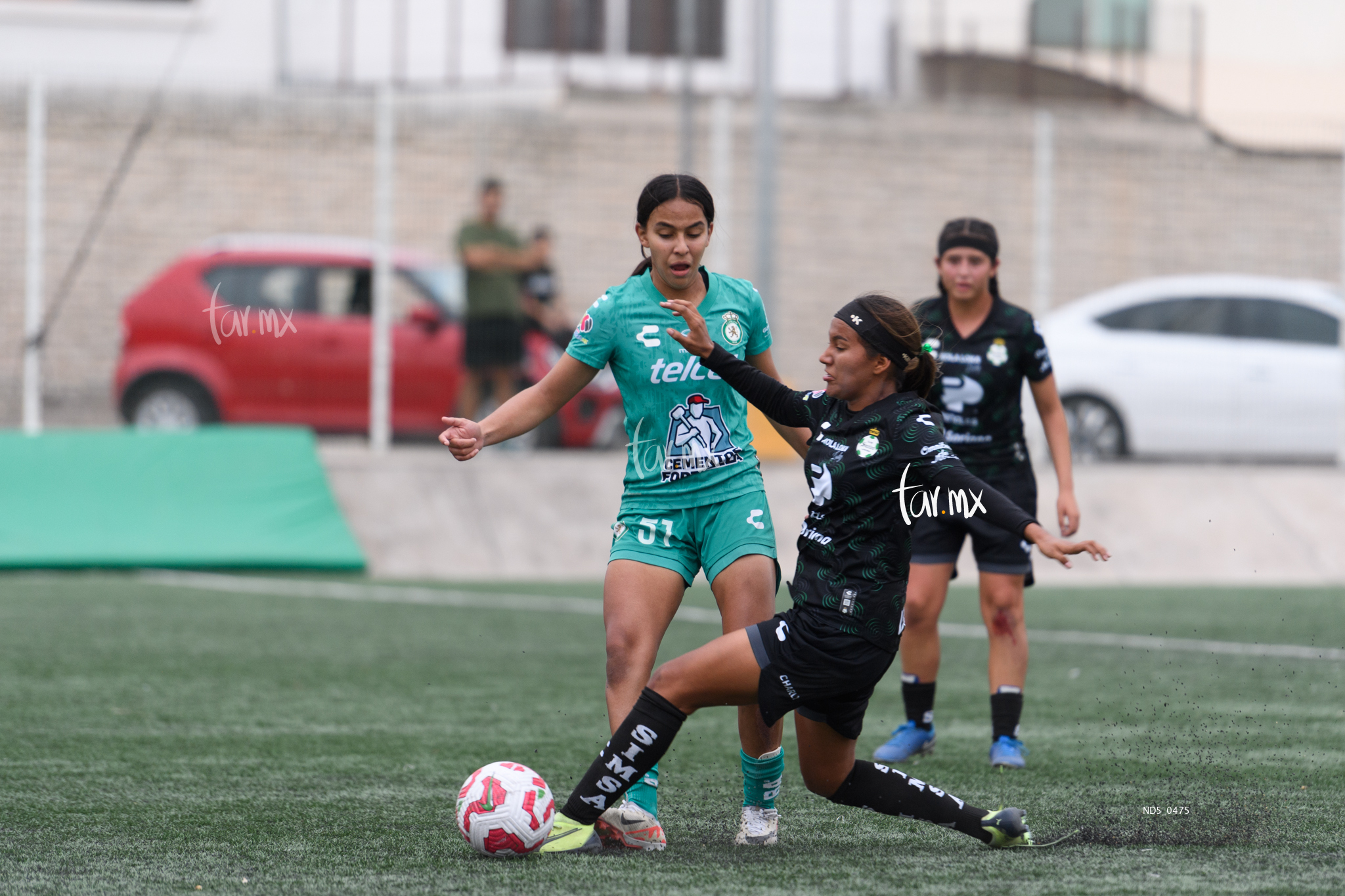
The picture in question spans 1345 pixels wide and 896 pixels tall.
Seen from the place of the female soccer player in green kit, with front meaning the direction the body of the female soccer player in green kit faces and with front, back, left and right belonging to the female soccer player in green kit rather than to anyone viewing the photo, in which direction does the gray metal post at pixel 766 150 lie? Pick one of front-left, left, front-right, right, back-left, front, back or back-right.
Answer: back

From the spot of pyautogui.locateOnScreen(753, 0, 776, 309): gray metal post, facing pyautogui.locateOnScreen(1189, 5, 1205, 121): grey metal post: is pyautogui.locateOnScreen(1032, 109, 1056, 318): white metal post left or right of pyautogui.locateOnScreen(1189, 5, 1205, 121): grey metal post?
right

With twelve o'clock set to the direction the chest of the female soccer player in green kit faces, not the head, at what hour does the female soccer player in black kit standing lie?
The female soccer player in black kit standing is roughly at 7 o'clock from the female soccer player in green kit.

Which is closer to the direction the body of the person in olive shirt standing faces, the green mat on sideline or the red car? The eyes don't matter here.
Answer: the green mat on sideline

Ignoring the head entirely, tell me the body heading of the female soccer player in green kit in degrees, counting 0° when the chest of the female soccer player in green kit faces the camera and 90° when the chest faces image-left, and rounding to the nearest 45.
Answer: approximately 0°
